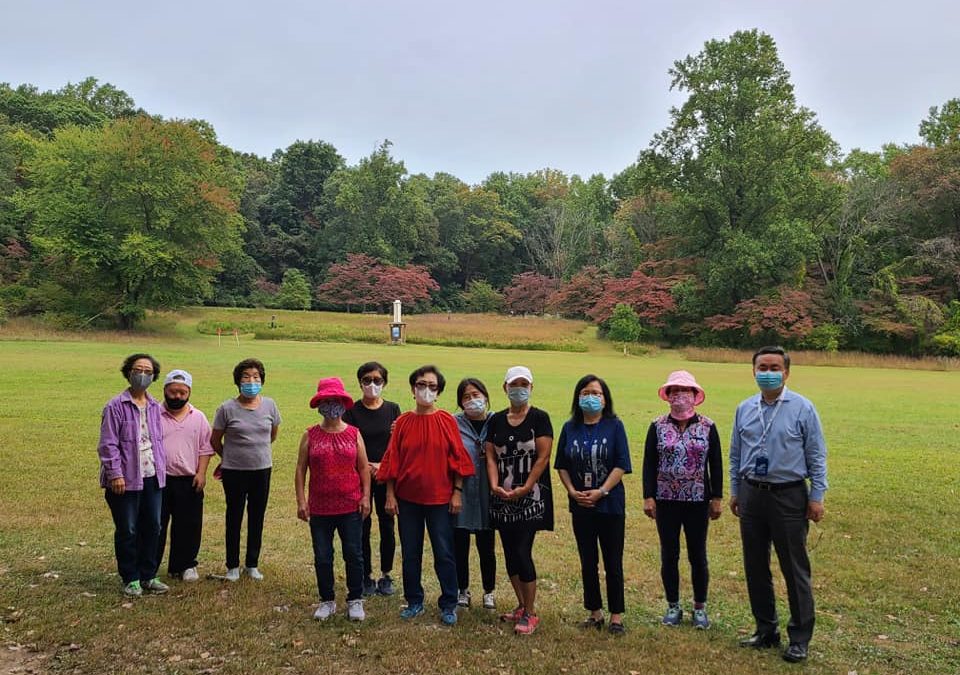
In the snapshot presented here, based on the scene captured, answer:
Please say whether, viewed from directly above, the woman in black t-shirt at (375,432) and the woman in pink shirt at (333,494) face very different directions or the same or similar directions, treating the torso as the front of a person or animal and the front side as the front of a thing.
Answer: same or similar directions

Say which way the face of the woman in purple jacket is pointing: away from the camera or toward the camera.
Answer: toward the camera

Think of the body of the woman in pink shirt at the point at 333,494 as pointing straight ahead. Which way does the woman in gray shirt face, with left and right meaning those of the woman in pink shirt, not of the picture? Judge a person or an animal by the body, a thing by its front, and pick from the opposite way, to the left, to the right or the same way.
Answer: the same way

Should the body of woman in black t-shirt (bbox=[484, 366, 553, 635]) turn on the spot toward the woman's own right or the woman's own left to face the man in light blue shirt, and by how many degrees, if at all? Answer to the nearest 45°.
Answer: approximately 90° to the woman's own left

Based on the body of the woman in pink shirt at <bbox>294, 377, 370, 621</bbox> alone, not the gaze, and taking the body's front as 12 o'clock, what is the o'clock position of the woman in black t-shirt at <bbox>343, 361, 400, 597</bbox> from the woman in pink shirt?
The woman in black t-shirt is roughly at 7 o'clock from the woman in pink shirt.

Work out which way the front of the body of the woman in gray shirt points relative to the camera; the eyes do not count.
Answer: toward the camera

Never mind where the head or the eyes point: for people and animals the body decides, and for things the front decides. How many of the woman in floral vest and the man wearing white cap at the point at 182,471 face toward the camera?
2

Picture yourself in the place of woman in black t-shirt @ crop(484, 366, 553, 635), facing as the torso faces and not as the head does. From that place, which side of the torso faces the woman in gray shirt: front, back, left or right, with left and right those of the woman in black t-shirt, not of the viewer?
right

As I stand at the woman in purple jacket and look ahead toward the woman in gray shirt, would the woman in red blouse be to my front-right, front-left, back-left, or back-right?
front-right

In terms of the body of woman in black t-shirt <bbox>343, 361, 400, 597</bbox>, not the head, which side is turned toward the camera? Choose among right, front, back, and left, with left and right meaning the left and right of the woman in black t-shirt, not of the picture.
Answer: front

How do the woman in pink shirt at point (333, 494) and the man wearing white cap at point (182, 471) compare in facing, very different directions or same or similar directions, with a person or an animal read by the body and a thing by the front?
same or similar directions

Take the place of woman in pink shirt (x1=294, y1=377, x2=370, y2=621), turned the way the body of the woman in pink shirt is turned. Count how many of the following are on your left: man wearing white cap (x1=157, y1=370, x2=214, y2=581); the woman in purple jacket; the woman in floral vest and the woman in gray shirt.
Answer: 1

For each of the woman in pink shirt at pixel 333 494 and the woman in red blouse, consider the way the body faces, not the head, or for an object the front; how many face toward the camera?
2

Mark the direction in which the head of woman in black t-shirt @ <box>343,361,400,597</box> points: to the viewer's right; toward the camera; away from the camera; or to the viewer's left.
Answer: toward the camera

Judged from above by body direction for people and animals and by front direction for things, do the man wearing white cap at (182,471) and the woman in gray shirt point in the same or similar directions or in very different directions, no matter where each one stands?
same or similar directions

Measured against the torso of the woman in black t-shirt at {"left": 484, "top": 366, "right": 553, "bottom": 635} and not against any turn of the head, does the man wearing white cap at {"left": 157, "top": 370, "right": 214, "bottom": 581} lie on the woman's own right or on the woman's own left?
on the woman's own right

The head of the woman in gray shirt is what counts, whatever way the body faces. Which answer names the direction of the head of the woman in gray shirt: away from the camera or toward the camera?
toward the camera

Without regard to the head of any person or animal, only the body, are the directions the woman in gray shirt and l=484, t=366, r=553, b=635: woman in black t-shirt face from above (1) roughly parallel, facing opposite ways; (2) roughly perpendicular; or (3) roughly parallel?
roughly parallel
